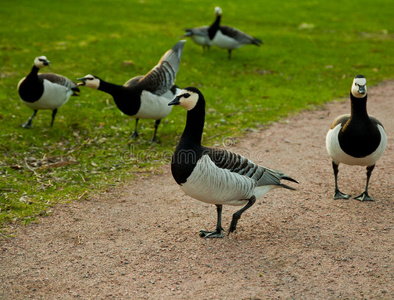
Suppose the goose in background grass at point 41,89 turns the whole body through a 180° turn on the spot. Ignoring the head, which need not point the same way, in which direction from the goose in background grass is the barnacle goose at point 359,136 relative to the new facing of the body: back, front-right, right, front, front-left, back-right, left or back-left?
right

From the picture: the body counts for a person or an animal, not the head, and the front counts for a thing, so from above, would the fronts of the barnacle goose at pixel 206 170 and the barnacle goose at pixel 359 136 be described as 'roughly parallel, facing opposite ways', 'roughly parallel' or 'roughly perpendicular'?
roughly perpendicular

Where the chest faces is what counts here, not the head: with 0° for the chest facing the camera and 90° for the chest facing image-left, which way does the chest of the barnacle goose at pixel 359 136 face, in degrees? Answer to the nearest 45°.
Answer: approximately 0°

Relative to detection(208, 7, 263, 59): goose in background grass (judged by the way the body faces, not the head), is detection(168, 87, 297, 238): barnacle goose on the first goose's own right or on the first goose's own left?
on the first goose's own left

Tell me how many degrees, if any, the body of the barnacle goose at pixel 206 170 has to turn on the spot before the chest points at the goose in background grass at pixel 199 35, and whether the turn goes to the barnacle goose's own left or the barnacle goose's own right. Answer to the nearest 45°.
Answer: approximately 90° to the barnacle goose's own right

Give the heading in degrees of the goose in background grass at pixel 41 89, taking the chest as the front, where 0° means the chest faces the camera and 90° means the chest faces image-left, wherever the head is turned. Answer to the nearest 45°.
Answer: approximately 45°

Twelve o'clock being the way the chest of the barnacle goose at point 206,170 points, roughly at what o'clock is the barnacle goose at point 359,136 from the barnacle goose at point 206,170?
the barnacle goose at point 359,136 is roughly at 5 o'clock from the barnacle goose at point 206,170.

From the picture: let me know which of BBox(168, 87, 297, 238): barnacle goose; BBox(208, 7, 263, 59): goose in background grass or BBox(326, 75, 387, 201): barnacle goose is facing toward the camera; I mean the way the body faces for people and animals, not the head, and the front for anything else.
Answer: BBox(326, 75, 387, 201): barnacle goose

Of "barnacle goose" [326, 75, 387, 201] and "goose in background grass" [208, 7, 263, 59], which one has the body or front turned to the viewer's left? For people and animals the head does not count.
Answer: the goose in background grass

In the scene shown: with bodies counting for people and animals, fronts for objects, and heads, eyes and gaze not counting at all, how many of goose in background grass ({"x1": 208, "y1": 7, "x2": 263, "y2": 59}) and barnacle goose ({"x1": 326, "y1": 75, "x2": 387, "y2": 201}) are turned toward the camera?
1

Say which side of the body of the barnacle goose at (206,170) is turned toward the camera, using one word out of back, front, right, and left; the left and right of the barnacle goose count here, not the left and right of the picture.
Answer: left

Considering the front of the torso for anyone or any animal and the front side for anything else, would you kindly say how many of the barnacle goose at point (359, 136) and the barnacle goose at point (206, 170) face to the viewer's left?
1
